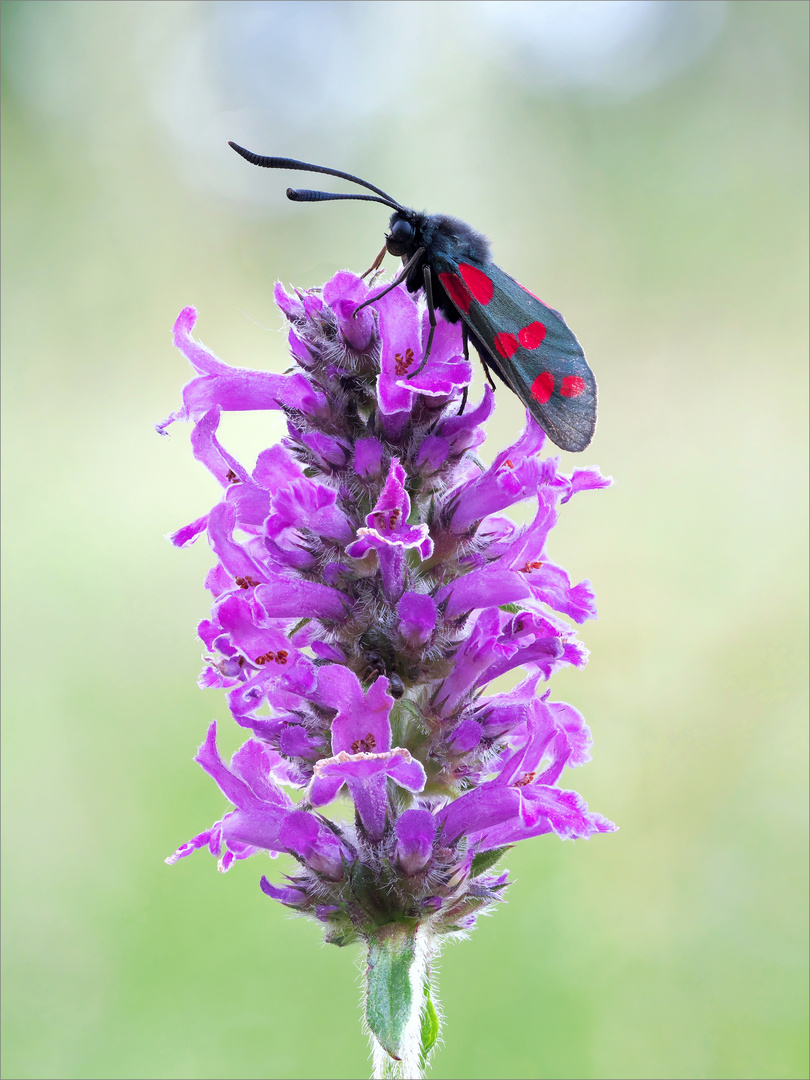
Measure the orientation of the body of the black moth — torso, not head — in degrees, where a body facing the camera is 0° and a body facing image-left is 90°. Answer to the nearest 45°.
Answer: approximately 90°
